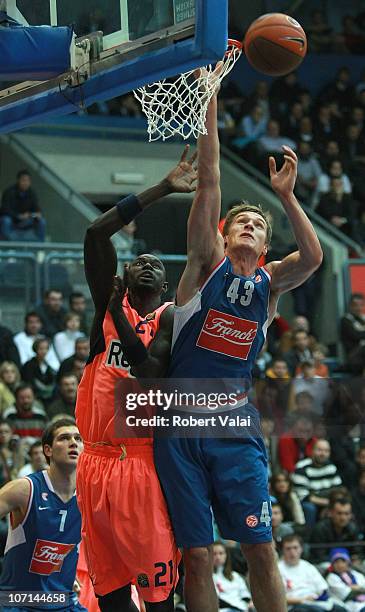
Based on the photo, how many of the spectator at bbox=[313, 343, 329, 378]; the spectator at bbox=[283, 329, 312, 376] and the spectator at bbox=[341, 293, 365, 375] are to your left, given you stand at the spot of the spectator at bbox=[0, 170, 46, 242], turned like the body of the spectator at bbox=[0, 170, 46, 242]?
3

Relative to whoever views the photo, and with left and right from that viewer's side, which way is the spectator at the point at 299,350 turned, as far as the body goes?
facing the viewer

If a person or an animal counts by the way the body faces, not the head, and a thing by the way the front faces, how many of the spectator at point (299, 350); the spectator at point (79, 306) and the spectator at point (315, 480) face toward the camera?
3

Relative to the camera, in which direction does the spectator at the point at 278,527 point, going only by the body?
toward the camera

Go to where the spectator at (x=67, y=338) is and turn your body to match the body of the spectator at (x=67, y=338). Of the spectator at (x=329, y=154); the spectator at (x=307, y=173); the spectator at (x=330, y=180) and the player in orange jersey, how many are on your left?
3

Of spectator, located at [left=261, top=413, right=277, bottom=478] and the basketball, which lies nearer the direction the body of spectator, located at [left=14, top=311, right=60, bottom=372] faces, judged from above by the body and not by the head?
the basketball
